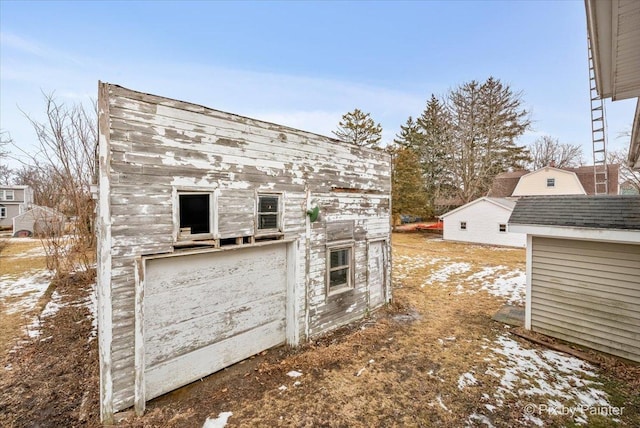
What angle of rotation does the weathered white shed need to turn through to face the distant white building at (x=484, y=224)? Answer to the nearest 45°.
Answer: approximately 90° to its left

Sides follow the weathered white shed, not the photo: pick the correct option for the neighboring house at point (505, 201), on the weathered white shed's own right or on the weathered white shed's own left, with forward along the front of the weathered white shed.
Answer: on the weathered white shed's own left

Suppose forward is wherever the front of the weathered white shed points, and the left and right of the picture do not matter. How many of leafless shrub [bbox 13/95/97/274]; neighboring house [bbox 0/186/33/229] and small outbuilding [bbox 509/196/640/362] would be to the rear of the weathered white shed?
2

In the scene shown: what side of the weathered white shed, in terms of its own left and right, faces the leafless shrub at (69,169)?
back

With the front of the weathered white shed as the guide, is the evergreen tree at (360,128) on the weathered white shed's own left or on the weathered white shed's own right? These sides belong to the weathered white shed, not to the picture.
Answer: on the weathered white shed's own left

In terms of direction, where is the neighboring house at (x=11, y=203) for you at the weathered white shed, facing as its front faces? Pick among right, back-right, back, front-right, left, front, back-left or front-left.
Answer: back

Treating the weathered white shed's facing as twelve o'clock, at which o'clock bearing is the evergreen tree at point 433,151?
The evergreen tree is roughly at 9 o'clock from the weathered white shed.

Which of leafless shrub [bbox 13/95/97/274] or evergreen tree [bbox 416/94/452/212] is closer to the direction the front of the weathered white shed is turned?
the evergreen tree

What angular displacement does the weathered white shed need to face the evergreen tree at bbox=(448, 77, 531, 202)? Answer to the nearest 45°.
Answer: approximately 90° to its left
